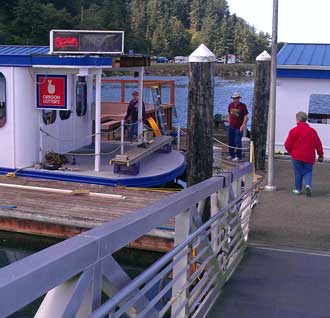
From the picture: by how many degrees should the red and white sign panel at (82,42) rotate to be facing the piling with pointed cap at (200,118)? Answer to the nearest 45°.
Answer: approximately 45° to its left

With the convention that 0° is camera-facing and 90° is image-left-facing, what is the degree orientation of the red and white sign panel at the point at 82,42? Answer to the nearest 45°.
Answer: approximately 0°

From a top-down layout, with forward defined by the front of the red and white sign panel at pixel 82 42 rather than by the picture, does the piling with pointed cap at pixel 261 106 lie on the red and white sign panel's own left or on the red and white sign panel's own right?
on the red and white sign panel's own left

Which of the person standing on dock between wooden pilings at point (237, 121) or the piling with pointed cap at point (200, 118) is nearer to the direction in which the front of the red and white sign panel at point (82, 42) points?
the piling with pointed cap

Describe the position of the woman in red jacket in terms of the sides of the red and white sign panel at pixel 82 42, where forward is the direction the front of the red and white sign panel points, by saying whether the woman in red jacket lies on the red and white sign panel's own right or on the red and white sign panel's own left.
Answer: on the red and white sign panel's own left
